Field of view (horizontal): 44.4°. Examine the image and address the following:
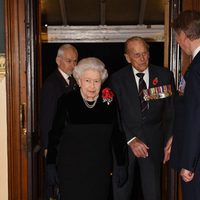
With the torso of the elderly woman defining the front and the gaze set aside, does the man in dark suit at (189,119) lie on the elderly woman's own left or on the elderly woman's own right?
on the elderly woman's own left

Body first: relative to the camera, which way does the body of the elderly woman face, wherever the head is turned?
toward the camera

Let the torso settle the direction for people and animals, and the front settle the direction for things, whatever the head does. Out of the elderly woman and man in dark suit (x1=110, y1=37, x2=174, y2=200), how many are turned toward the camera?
2

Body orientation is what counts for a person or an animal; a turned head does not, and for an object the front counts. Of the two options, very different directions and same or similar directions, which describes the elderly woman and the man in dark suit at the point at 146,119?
same or similar directions

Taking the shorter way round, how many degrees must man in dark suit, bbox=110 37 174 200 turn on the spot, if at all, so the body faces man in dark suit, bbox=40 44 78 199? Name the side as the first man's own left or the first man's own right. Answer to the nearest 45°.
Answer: approximately 90° to the first man's own right

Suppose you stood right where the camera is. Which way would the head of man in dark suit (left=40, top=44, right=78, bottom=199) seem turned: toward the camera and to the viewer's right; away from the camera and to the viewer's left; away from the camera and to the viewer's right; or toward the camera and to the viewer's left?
toward the camera and to the viewer's right
